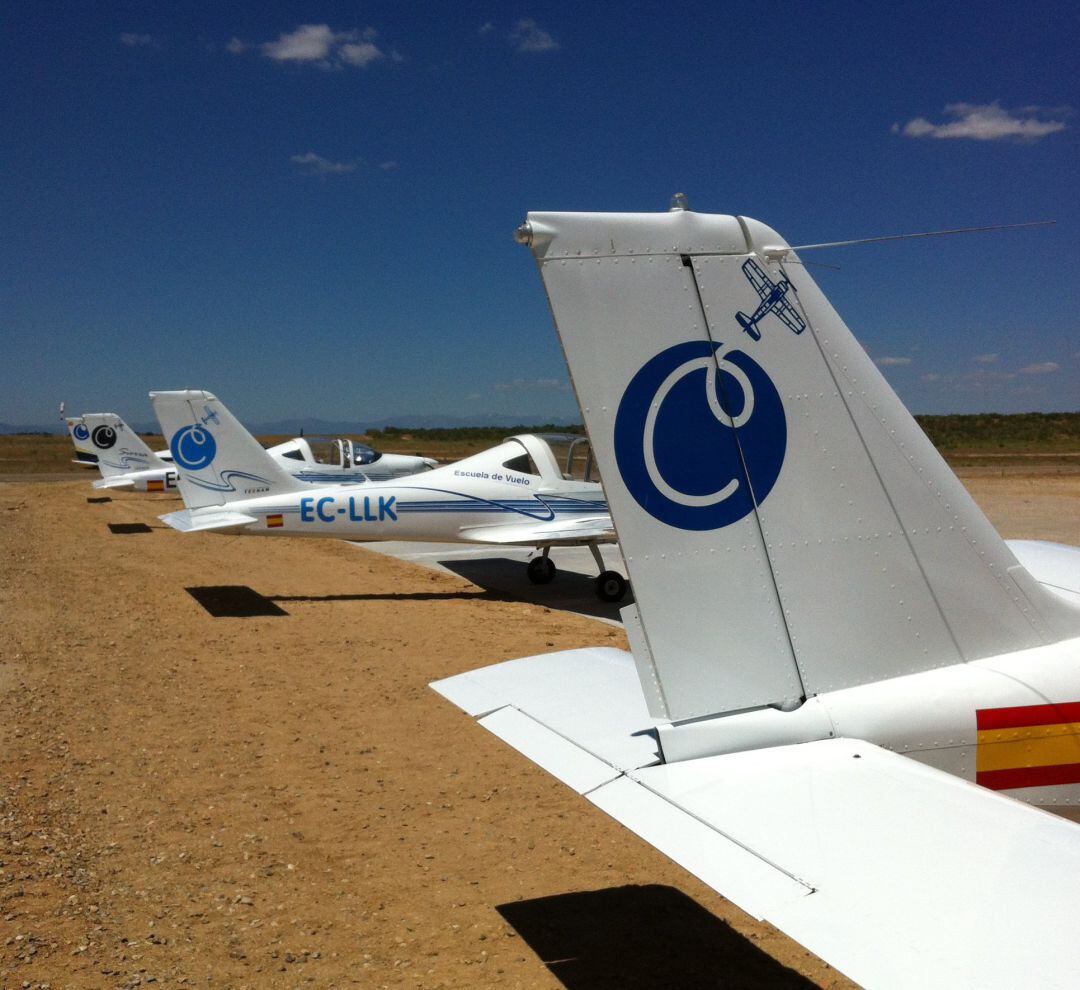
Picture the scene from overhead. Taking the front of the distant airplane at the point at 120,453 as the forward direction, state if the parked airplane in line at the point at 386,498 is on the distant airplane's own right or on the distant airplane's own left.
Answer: on the distant airplane's own right

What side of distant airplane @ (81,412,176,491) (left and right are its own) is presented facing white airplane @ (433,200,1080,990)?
right

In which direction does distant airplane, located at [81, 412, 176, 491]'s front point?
to the viewer's right
